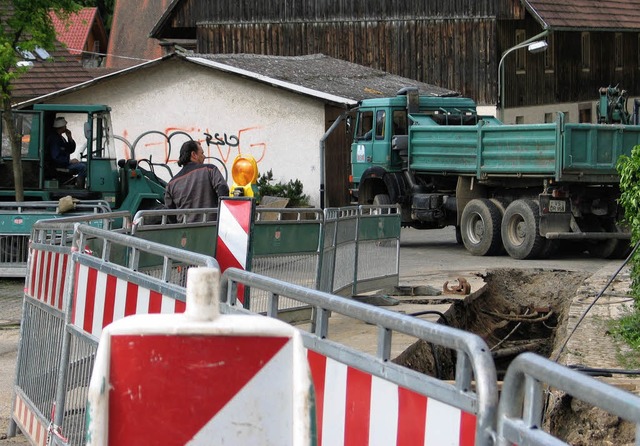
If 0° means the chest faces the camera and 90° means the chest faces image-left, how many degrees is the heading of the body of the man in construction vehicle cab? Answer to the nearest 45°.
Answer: approximately 270°

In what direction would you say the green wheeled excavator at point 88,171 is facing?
to the viewer's right

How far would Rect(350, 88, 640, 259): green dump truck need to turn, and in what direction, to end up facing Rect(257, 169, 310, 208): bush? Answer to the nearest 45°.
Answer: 0° — it already faces it

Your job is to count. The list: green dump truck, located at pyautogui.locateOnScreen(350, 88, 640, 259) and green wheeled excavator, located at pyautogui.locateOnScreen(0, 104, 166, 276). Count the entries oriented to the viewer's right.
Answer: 1

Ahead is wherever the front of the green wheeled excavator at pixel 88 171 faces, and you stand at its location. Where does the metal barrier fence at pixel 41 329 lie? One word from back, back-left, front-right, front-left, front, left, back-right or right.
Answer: right

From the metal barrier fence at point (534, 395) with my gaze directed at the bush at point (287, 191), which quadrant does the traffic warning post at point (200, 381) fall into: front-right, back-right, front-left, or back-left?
back-left

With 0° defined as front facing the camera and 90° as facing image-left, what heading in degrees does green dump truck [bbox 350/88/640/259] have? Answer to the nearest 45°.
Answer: approximately 135°

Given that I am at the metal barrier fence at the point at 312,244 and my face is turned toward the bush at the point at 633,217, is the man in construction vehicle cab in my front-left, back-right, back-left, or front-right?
back-left

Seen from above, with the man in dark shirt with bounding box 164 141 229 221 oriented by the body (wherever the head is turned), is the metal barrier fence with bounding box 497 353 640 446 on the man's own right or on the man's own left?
on the man's own right
